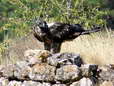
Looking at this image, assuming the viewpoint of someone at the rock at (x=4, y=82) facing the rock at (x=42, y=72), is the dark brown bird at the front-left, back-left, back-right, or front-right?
front-left

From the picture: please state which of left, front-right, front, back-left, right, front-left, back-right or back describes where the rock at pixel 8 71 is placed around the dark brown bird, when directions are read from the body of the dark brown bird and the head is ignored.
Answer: front

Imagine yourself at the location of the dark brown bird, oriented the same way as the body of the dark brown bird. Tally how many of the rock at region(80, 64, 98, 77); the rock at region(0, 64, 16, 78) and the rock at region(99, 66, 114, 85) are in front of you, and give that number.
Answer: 1

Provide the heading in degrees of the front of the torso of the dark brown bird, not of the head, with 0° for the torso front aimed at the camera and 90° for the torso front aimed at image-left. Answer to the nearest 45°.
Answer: approximately 90°

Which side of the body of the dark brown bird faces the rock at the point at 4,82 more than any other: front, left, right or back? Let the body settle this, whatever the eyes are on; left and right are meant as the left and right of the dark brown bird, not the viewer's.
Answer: front
